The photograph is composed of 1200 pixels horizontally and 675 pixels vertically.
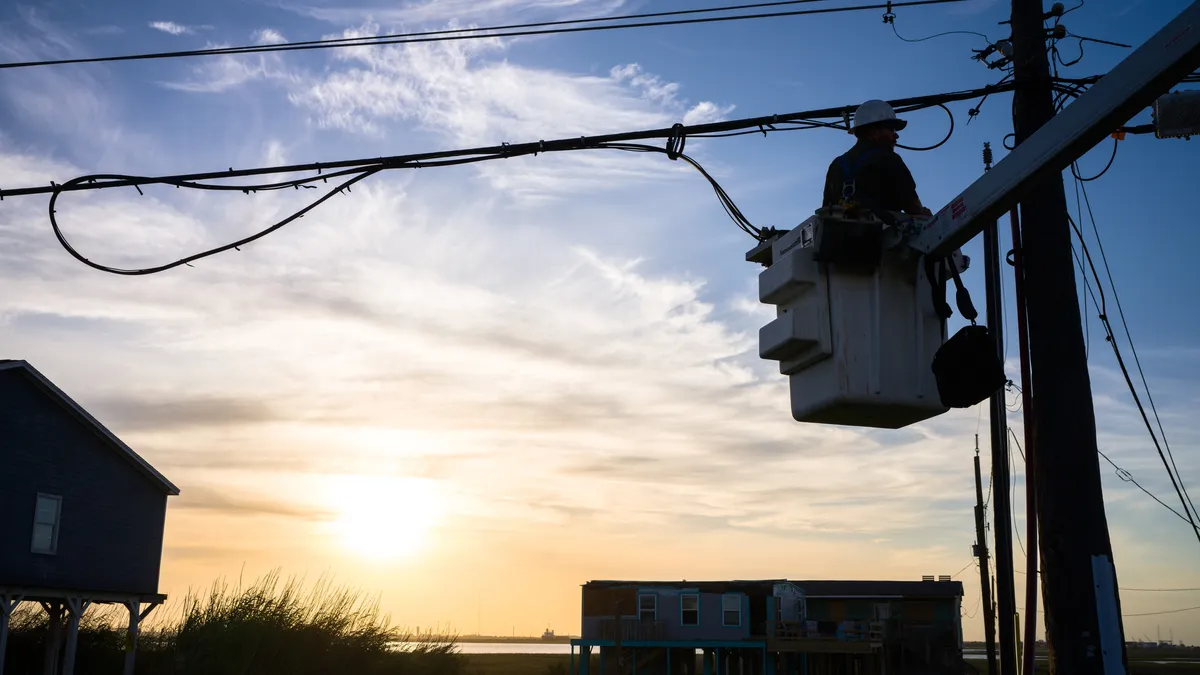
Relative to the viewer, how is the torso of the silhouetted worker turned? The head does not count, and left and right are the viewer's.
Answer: facing away from the viewer and to the right of the viewer

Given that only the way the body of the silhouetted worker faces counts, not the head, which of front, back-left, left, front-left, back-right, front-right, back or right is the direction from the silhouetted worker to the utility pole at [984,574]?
front-left

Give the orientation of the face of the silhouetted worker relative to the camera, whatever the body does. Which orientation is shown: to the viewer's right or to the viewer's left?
to the viewer's right

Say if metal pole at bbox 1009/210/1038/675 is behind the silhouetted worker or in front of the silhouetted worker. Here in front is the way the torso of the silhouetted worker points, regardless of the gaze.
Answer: in front

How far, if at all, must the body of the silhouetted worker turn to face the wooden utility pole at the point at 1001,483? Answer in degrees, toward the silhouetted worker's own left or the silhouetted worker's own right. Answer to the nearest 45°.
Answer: approximately 45° to the silhouetted worker's own left
